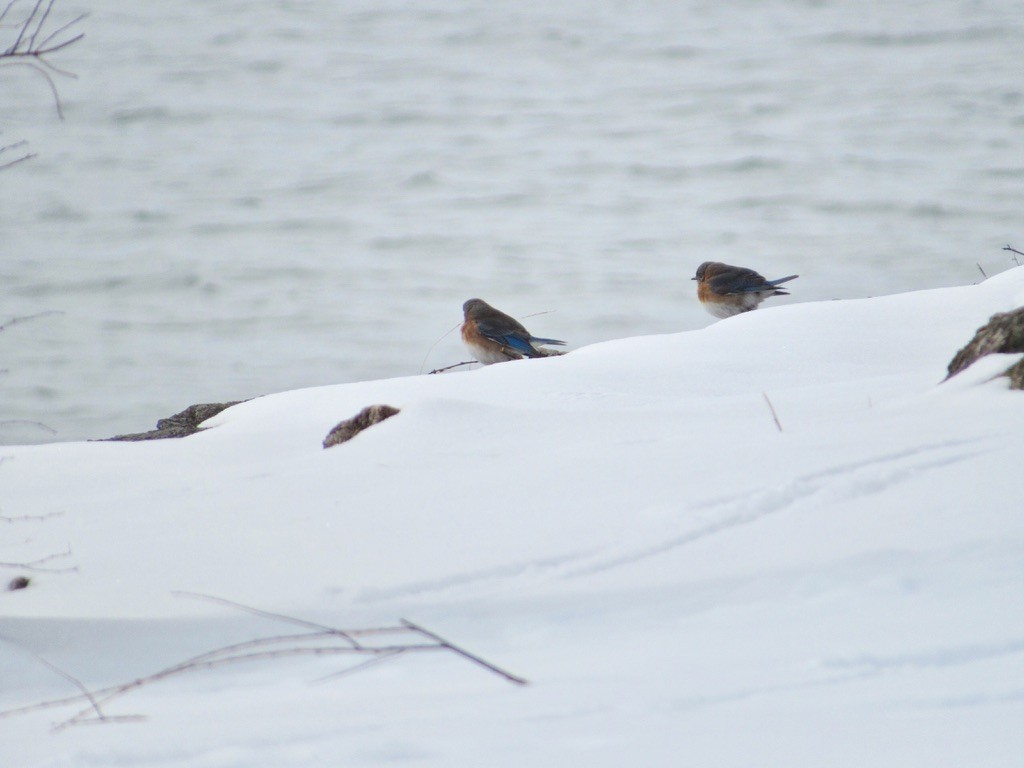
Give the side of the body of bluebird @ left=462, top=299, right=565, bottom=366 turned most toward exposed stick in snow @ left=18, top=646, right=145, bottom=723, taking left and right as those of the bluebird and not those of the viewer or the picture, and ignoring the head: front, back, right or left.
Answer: left

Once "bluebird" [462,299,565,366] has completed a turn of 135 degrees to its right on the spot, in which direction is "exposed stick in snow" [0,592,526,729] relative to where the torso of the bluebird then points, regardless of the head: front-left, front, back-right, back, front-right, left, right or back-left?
back-right

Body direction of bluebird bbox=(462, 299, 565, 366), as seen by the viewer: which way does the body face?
to the viewer's left

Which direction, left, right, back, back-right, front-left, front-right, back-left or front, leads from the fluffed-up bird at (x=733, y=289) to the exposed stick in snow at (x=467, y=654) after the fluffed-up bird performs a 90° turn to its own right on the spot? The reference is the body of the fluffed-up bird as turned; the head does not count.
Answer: back

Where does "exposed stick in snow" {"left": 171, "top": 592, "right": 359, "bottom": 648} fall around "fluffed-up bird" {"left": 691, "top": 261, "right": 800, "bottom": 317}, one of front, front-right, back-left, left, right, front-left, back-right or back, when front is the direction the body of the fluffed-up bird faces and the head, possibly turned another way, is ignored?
left

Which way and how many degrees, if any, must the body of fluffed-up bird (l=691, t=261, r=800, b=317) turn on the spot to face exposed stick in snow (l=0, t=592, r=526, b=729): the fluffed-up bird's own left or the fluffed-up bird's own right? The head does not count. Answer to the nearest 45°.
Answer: approximately 90° to the fluffed-up bird's own left

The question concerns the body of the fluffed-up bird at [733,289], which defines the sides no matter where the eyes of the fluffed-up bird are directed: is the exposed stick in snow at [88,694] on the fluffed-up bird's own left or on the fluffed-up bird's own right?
on the fluffed-up bird's own left

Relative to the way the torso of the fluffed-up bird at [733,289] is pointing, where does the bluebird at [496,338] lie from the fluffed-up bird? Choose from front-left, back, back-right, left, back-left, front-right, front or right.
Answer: front-left

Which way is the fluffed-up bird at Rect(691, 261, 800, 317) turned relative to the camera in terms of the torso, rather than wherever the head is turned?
to the viewer's left
